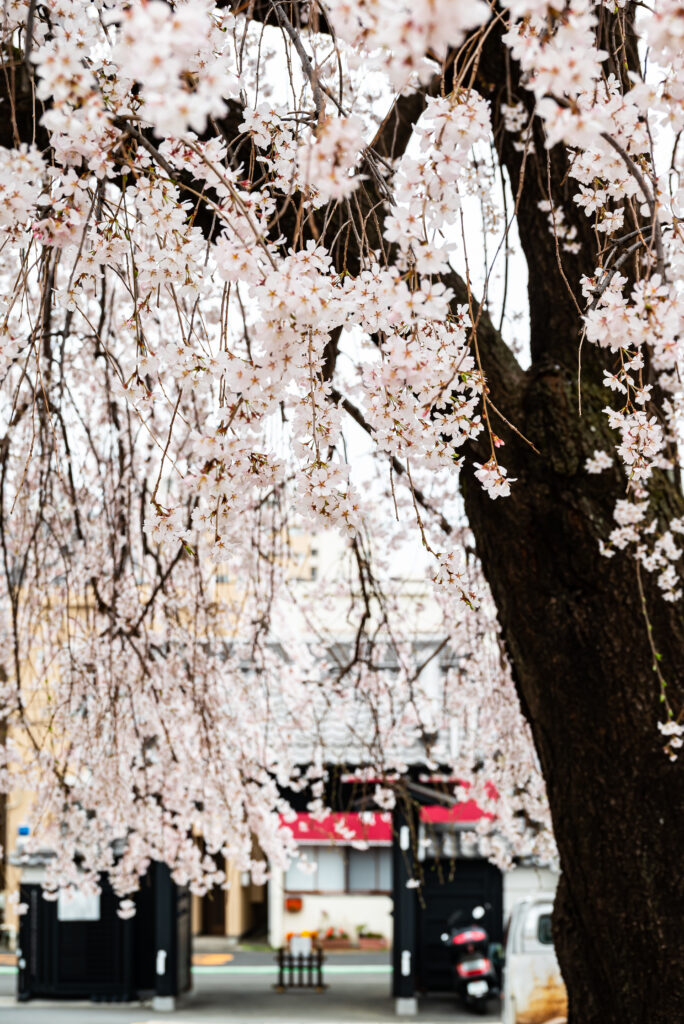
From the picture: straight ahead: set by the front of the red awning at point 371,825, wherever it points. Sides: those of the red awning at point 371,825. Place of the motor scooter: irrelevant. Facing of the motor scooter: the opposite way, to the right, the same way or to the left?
the opposite way

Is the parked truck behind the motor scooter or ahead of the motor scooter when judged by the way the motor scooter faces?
behind

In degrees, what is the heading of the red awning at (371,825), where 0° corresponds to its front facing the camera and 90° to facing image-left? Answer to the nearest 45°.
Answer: approximately 0°

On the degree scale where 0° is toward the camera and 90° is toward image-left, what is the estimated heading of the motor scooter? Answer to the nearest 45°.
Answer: approximately 180°

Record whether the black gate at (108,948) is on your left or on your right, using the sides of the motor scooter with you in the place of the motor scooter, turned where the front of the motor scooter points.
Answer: on your left

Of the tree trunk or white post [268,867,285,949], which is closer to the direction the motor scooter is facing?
the white post
